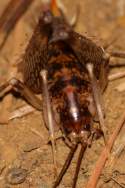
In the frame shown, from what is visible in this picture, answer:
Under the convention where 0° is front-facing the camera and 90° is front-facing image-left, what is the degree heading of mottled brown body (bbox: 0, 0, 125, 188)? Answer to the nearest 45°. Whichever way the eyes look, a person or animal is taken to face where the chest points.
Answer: approximately 0°

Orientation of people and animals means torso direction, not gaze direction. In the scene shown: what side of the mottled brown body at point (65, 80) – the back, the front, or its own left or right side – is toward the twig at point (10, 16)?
back

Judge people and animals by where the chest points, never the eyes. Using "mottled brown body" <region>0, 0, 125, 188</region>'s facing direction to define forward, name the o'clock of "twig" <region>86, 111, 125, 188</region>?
The twig is roughly at 11 o'clock from the mottled brown body.

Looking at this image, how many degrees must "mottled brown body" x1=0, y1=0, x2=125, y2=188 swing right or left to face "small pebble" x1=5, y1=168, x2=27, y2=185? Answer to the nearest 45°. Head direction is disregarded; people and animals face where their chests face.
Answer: approximately 45° to its right

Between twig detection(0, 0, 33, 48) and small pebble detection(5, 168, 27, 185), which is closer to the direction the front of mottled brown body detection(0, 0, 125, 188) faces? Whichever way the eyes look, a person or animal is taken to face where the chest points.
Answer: the small pebble
